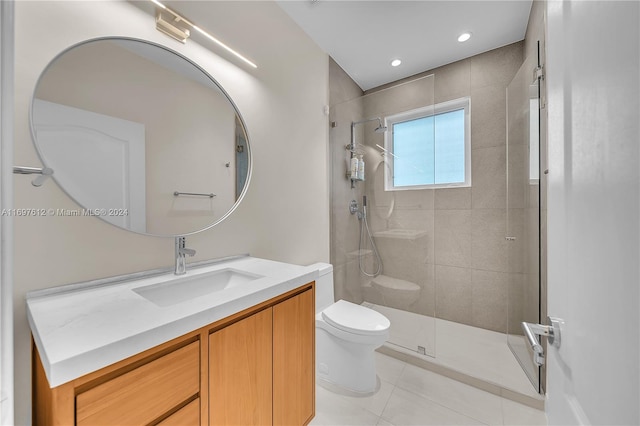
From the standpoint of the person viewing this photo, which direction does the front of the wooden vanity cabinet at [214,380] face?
facing the viewer and to the right of the viewer

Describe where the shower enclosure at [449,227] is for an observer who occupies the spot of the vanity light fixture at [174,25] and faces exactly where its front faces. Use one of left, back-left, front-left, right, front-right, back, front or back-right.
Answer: front-left

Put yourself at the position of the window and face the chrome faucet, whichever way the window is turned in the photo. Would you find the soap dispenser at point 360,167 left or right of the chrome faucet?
right

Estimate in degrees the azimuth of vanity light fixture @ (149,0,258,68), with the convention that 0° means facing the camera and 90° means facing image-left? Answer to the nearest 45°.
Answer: approximately 315°

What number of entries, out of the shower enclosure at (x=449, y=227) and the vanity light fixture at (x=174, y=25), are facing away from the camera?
0

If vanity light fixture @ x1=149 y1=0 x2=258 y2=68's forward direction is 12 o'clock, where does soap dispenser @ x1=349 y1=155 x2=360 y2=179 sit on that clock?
The soap dispenser is roughly at 10 o'clock from the vanity light fixture.

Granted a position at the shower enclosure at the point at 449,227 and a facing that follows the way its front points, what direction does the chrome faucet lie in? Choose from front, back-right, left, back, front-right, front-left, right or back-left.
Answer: front

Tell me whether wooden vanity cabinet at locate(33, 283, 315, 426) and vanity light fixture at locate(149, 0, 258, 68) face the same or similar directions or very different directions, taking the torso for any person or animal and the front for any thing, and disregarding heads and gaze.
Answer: same or similar directions

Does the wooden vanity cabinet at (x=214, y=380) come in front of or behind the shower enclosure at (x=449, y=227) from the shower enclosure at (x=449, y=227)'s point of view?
in front

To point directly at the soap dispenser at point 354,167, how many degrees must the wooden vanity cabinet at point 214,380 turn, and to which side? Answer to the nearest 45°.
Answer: approximately 90° to its left
